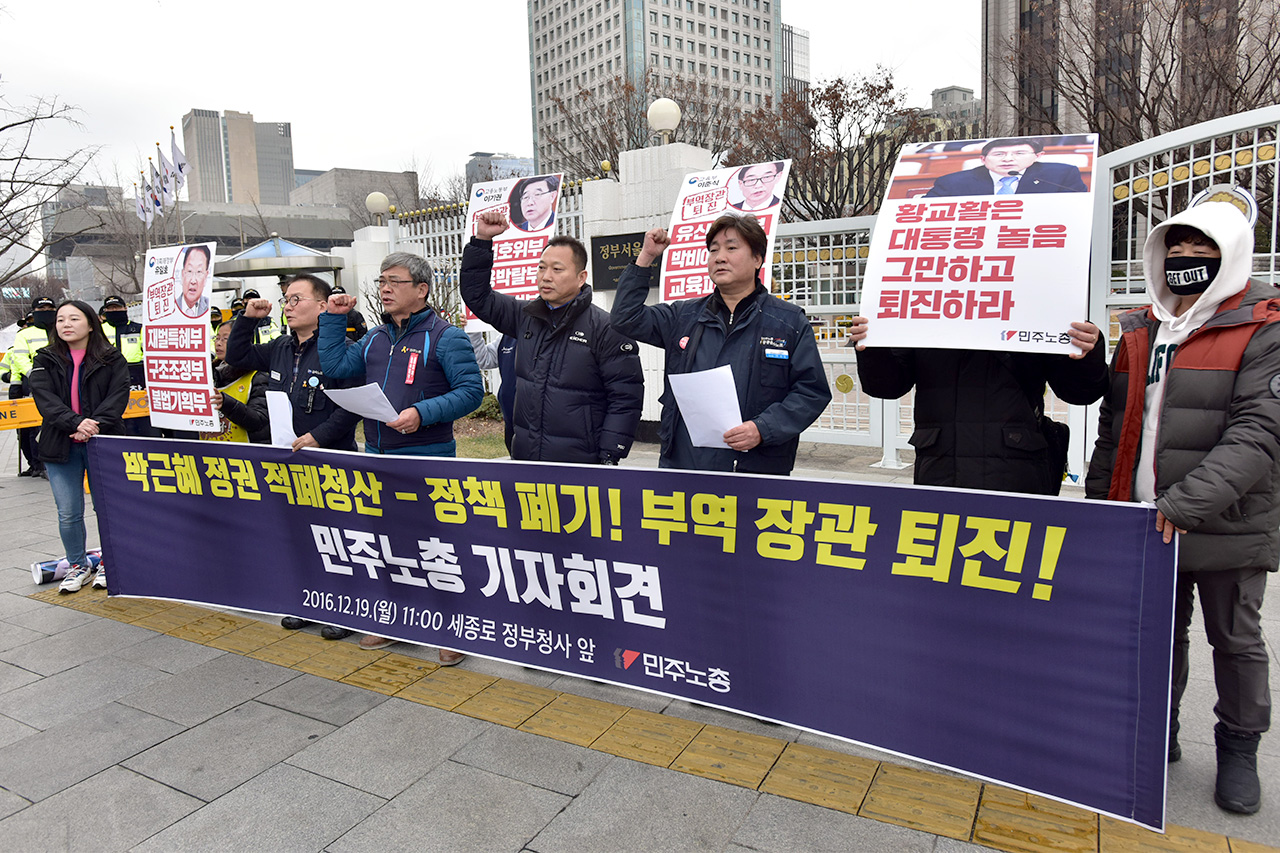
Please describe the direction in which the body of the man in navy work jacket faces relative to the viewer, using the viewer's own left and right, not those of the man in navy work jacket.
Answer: facing the viewer and to the left of the viewer

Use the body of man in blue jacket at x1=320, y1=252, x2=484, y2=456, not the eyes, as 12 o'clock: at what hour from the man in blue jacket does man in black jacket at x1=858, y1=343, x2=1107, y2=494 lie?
The man in black jacket is roughly at 9 o'clock from the man in blue jacket.

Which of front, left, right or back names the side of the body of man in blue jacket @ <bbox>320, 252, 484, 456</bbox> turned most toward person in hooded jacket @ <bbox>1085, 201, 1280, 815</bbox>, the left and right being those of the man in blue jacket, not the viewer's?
left

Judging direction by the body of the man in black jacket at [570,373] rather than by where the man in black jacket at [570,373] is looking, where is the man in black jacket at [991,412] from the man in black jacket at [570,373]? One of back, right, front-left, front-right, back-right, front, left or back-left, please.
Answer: left

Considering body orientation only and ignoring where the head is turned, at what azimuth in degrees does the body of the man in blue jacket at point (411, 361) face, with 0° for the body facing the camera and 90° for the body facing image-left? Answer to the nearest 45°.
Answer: approximately 45°

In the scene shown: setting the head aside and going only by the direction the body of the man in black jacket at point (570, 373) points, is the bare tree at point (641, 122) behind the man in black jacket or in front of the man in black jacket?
behind

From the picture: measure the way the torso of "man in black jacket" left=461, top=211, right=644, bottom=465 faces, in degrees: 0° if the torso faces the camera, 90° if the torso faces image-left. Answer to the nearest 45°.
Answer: approximately 45°

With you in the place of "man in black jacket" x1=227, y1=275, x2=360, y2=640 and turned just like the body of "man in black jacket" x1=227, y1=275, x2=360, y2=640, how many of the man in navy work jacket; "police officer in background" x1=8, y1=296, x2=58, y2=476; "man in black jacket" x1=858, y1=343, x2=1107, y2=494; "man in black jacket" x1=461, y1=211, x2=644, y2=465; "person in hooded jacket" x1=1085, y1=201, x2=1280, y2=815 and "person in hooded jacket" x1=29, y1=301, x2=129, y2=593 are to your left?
4

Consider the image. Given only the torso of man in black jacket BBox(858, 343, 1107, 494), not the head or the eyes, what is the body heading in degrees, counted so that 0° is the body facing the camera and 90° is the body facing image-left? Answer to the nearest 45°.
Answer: approximately 0°

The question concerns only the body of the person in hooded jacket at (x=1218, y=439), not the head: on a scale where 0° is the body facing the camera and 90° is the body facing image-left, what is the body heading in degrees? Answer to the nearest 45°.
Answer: approximately 45°

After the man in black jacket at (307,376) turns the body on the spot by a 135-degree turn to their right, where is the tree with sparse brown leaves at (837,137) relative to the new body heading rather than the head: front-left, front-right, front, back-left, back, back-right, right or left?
front-right

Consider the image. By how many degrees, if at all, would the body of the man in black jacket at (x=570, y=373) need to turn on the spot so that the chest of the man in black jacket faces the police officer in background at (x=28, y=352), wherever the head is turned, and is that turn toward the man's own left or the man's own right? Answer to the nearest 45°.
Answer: approximately 90° to the man's own right
